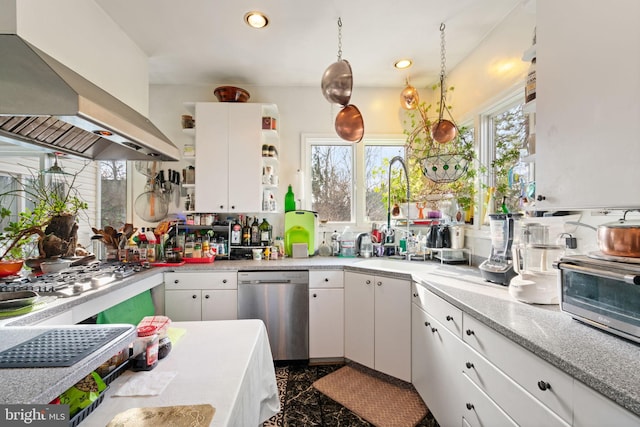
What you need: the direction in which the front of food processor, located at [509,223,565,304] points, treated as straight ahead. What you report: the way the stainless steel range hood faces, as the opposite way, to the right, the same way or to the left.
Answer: the opposite way

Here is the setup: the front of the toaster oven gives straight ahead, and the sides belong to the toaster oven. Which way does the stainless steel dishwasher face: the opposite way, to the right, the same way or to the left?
to the left

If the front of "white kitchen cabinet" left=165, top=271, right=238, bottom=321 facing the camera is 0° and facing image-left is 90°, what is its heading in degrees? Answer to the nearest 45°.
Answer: approximately 0°

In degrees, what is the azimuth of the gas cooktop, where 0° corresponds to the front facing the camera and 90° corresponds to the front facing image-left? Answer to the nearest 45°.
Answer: approximately 315°

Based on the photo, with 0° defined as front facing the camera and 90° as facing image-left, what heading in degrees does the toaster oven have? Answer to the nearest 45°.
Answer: approximately 45°

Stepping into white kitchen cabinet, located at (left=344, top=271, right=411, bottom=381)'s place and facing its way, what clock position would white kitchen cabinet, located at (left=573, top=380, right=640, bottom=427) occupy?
white kitchen cabinet, located at (left=573, top=380, right=640, bottom=427) is roughly at 10 o'clock from white kitchen cabinet, located at (left=344, top=271, right=411, bottom=381).

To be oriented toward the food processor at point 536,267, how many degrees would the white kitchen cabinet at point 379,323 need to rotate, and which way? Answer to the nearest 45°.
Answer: approximately 90° to its left

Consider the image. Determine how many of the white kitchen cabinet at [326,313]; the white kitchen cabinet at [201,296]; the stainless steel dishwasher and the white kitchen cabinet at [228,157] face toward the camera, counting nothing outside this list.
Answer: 4

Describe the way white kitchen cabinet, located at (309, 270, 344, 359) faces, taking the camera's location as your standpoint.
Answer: facing the viewer

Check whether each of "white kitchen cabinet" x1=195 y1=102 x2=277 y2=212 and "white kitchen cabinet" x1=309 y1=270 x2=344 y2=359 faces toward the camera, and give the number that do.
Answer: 2

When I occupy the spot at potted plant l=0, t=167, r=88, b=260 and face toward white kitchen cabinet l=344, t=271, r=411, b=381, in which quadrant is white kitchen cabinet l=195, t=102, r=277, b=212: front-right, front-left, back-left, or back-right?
front-left

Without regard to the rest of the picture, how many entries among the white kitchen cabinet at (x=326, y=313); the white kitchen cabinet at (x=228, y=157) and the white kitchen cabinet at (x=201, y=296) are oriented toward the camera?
3

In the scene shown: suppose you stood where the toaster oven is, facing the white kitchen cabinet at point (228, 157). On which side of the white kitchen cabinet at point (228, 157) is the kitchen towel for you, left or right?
left

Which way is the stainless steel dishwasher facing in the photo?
toward the camera

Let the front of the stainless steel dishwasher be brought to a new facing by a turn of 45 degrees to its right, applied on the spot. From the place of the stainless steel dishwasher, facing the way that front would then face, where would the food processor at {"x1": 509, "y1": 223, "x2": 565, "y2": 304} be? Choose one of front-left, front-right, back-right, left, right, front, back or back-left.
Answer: left

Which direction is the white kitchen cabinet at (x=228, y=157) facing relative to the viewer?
toward the camera
